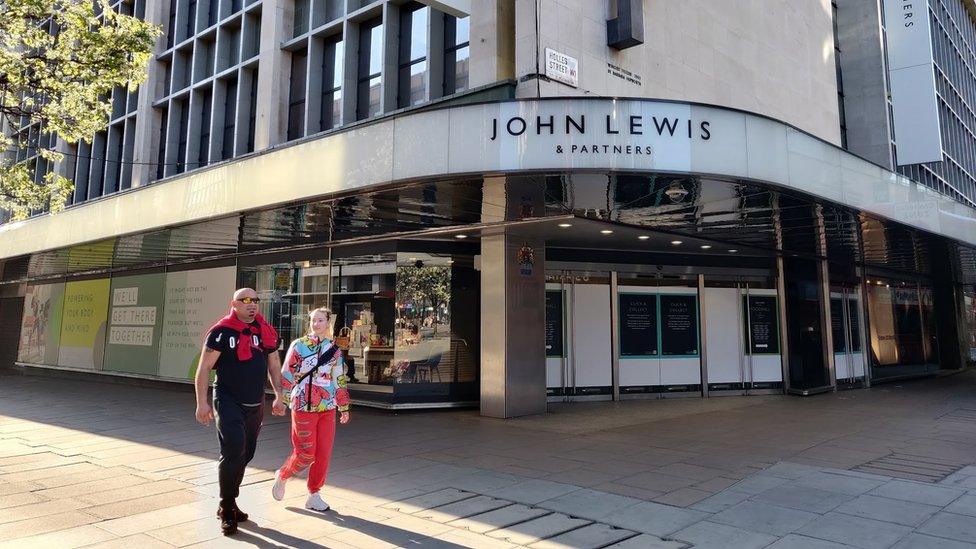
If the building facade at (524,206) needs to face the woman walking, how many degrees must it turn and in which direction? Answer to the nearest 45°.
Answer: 0° — it already faces them

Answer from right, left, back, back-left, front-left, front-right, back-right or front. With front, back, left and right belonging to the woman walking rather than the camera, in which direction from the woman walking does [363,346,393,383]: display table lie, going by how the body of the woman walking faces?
back

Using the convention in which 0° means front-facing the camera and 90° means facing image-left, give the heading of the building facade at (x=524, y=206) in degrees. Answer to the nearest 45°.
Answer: approximately 0°

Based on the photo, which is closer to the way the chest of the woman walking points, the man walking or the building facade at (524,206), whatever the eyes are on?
the man walking

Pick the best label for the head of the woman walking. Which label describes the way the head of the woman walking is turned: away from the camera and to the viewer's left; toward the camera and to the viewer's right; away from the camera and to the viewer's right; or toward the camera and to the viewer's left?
toward the camera and to the viewer's left

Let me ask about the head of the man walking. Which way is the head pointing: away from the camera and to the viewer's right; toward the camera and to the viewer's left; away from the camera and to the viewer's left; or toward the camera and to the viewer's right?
toward the camera and to the viewer's right

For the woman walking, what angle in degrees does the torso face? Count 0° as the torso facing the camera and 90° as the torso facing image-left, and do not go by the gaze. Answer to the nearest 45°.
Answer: approximately 0°

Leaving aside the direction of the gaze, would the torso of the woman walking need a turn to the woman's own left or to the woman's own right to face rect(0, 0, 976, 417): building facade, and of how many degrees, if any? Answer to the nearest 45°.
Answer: approximately 135° to the woman's own left

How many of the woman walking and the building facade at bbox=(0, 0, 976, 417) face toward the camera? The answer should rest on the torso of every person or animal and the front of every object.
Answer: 2

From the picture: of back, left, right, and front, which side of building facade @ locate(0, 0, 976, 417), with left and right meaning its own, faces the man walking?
front
